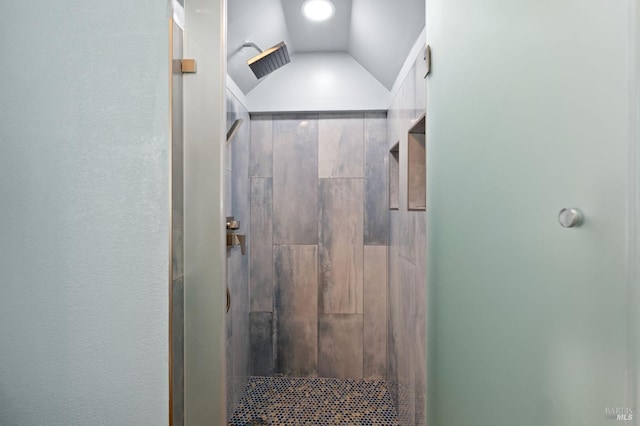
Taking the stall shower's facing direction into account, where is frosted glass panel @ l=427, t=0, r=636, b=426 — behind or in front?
in front

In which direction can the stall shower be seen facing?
toward the camera
